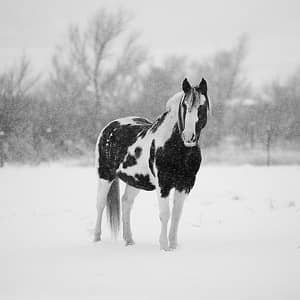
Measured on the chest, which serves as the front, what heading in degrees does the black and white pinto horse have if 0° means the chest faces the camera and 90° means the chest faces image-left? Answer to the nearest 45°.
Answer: approximately 315°

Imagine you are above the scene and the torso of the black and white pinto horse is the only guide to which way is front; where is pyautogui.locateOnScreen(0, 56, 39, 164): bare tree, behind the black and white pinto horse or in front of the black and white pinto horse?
behind
